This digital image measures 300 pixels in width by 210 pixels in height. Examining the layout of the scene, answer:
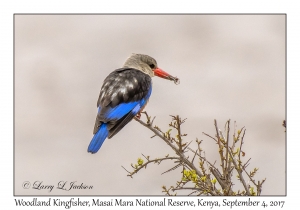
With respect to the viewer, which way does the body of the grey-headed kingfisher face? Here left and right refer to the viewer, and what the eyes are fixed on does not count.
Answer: facing away from the viewer and to the right of the viewer
